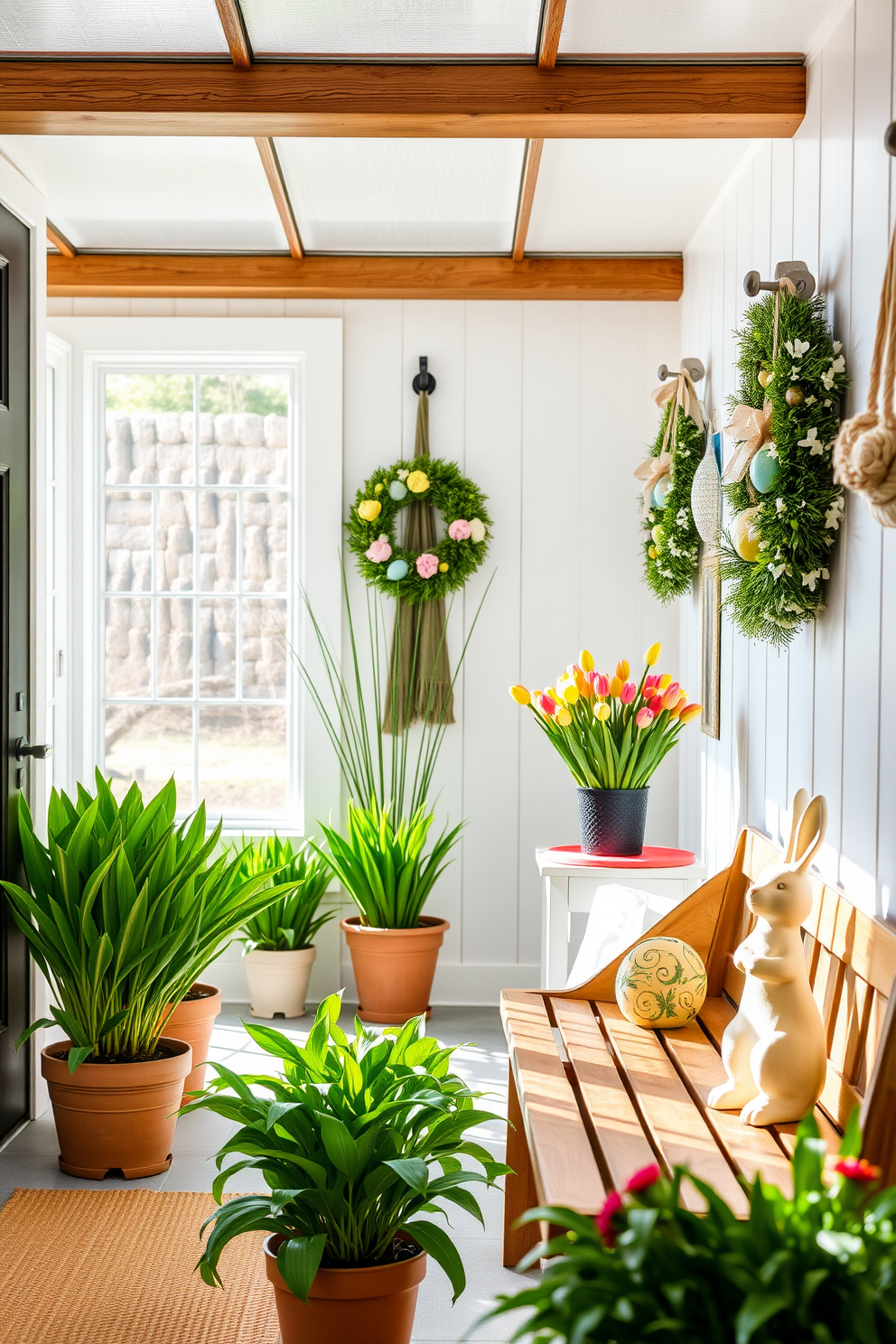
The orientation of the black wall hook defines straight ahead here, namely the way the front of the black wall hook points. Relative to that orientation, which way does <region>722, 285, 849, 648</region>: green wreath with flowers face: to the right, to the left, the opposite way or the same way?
to the right

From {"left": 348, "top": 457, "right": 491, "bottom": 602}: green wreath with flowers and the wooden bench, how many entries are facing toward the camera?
1

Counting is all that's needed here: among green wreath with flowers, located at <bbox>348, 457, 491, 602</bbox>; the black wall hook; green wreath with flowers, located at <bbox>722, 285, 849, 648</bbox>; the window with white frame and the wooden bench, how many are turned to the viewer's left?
2

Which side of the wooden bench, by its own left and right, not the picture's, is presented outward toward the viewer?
left

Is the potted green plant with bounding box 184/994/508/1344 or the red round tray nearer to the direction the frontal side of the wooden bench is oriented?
the potted green plant

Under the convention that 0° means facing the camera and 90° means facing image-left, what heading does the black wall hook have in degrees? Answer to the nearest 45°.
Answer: approximately 0°

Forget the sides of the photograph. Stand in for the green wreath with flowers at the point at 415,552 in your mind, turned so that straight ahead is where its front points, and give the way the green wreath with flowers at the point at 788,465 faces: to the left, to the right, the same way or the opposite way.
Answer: to the right

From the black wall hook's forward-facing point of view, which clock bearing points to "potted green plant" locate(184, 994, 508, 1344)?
The potted green plant is roughly at 12 o'clock from the black wall hook.

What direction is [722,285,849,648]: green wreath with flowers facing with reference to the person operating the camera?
facing to the left of the viewer

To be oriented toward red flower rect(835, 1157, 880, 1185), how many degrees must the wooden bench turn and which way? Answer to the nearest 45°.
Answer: approximately 90° to its left
